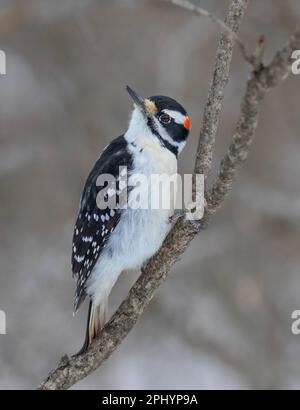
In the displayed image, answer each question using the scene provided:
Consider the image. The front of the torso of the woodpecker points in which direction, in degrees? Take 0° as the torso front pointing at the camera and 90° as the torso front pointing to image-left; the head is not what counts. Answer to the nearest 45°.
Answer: approximately 270°

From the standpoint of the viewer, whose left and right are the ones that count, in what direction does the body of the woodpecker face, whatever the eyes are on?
facing to the right of the viewer
